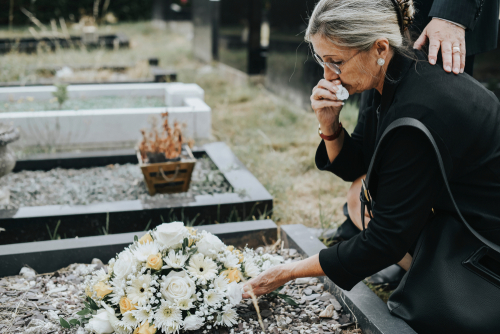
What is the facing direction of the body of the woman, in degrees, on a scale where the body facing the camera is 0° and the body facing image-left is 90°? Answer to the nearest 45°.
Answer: approximately 90°

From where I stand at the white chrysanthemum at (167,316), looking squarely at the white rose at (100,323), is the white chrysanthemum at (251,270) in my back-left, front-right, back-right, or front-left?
back-right

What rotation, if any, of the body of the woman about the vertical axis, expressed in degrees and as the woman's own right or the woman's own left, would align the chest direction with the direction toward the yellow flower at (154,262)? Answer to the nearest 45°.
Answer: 0° — they already face it

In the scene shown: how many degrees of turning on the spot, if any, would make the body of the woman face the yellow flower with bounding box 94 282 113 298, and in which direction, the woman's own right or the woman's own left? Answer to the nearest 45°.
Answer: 0° — they already face it

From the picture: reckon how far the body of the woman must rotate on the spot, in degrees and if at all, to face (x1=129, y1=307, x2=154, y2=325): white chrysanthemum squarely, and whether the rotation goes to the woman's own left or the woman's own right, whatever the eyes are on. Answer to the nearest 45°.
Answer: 0° — they already face it
